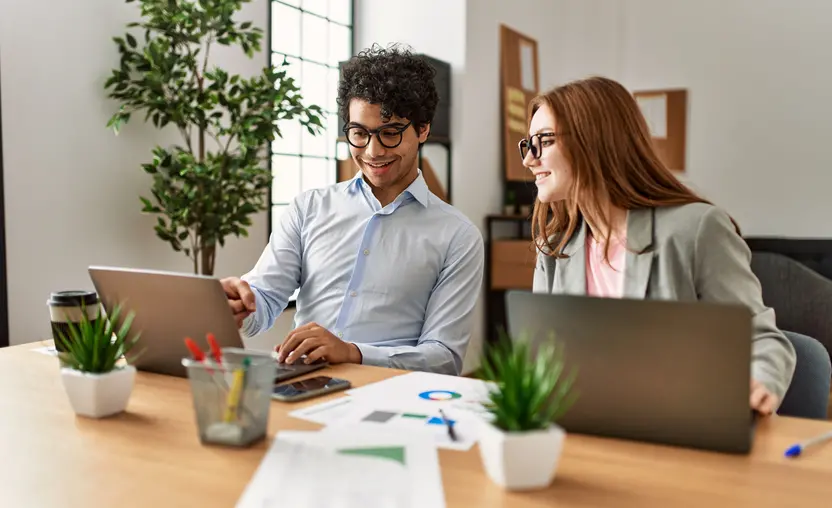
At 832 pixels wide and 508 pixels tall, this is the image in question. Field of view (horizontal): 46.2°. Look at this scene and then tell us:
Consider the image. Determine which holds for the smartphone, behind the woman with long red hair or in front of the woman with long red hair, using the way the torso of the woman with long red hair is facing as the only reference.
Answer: in front

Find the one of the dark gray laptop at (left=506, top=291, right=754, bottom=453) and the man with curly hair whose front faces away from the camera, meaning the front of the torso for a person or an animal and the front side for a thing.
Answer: the dark gray laptop

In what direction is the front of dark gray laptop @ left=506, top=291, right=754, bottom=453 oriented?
away from the camera

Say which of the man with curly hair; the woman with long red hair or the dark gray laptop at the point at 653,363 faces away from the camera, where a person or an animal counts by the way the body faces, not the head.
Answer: the dark gray laptop

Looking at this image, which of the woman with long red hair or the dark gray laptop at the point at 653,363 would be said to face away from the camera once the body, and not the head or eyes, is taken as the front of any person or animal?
the dark gray laptop

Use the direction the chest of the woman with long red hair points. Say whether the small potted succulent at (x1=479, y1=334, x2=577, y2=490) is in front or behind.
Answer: in front

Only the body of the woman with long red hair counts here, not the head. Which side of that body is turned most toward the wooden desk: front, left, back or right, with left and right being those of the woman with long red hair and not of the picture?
front

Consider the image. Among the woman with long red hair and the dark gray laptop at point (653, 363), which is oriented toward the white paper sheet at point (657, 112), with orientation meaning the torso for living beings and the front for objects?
the dark gray laptop

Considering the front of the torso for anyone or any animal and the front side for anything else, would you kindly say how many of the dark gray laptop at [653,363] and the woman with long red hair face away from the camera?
1

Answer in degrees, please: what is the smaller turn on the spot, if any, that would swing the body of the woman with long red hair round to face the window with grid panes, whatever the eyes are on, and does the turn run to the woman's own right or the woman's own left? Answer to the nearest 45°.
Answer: approximately 90° to the woman's own right

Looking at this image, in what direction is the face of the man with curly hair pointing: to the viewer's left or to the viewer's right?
to the viewer's left

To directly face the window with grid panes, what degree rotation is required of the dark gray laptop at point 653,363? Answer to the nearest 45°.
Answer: approximately 45° to its left

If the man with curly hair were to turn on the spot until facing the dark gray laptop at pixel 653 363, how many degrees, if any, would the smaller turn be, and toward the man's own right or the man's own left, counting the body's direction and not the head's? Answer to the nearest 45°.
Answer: approximately 45° to the man's own left

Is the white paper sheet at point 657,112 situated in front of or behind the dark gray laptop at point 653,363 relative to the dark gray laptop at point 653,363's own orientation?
in front

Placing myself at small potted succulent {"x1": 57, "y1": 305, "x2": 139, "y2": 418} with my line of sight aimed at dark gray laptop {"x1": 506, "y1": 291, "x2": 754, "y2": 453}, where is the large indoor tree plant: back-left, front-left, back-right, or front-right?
back-left
